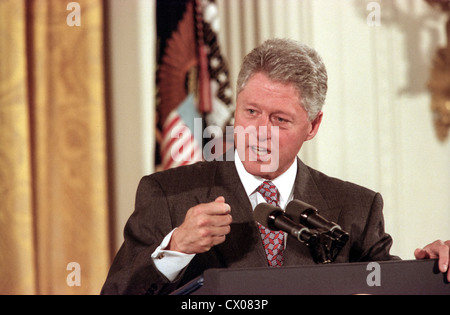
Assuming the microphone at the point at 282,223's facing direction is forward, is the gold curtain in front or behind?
in front

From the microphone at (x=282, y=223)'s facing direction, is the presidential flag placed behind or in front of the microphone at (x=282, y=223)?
in front

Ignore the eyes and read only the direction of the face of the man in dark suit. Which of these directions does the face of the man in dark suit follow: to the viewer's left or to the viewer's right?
to the viewer's left

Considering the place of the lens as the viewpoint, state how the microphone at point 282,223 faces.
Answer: facing away from the viewer and to the left of the viewer

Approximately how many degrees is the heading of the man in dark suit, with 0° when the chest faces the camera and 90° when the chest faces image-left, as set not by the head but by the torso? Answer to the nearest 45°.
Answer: approximately 0°

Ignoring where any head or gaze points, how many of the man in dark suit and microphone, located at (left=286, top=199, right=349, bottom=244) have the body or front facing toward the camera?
1

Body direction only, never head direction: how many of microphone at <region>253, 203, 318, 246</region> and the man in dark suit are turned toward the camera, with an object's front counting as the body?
1

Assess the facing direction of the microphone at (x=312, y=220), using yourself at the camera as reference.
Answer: facing away from the viewer and to the left of the viewer
